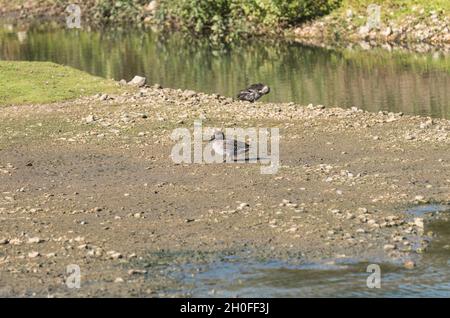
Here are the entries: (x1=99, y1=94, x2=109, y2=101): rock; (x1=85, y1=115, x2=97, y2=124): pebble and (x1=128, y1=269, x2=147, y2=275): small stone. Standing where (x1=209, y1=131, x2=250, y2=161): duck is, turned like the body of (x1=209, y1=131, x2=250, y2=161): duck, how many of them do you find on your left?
1

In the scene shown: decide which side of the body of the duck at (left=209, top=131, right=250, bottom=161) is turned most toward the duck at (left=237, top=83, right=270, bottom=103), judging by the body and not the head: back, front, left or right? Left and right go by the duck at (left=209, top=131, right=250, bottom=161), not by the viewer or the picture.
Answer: right

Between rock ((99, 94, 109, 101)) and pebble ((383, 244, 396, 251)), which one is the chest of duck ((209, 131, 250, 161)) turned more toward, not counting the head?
the rock

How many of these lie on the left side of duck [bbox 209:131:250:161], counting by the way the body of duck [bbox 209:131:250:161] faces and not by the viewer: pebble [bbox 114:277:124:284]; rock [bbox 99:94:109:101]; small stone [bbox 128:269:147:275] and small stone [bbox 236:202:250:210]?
3

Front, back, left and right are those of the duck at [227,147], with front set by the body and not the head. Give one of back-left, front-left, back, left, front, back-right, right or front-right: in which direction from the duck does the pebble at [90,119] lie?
front-right

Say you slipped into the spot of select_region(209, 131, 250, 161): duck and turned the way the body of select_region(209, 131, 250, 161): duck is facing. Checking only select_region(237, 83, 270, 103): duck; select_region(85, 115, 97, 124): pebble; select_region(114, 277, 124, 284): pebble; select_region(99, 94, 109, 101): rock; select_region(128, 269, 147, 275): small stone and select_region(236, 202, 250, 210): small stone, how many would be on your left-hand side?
3

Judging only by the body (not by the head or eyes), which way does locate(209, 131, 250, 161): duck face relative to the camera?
to the viewer's left

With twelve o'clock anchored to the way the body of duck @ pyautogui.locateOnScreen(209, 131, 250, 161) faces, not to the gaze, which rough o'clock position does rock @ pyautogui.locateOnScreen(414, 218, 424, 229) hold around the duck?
The rock is roughly at 8 o'clock from the duck.

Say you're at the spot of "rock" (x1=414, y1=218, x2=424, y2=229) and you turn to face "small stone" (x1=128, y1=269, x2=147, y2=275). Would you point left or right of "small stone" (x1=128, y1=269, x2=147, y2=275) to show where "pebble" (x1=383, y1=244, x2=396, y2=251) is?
left

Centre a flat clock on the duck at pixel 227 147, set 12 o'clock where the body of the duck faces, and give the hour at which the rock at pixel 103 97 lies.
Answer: The rock is roughly at 2 o'clock from the duck.

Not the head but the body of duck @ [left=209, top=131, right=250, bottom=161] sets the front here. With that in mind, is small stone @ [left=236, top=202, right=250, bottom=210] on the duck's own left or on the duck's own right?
on the duck's own left

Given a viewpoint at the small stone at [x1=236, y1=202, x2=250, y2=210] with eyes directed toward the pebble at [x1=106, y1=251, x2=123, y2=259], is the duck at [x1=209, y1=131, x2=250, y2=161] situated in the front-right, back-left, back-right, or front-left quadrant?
back-right
